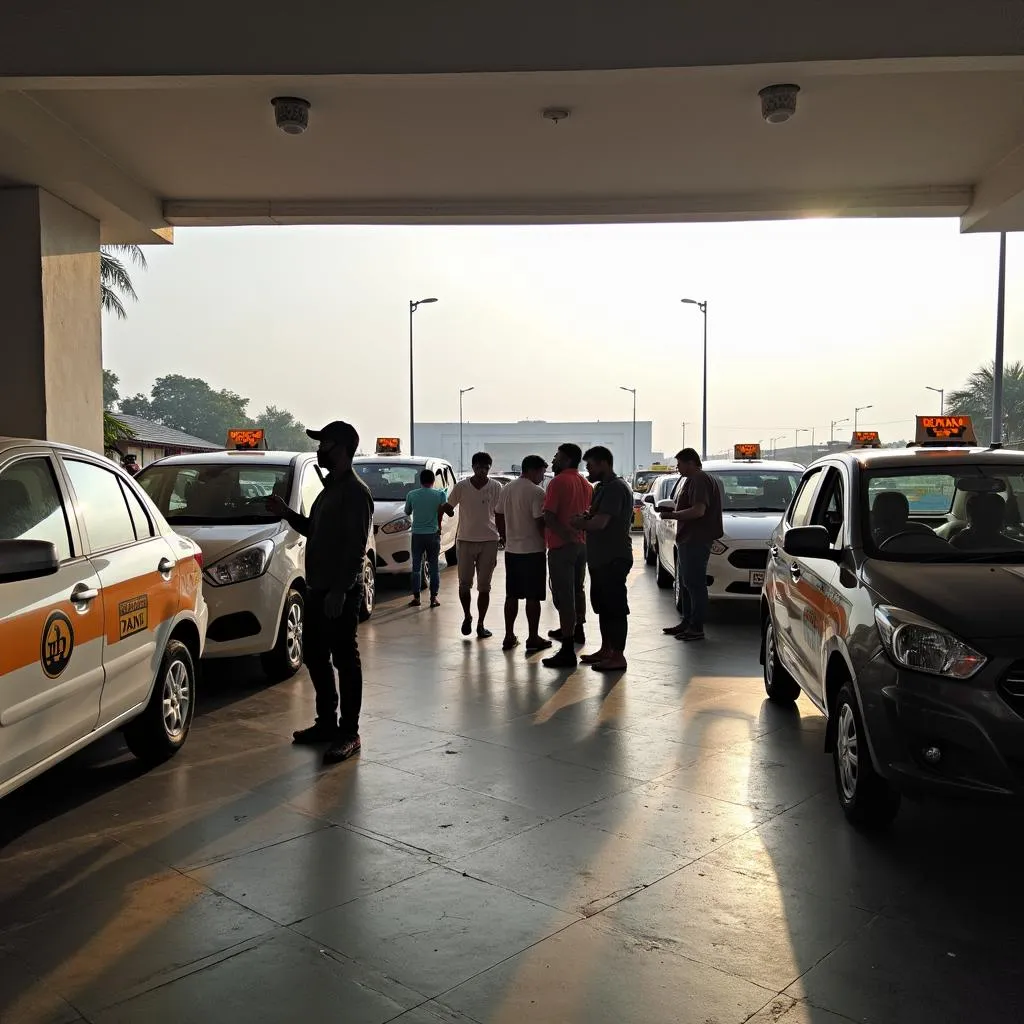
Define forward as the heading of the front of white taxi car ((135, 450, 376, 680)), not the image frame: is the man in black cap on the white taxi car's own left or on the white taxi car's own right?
on the white taxi car's own left

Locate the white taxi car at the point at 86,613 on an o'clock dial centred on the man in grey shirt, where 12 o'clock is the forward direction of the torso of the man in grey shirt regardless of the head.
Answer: The white taxi car is roughly at 10 o'clock from the man in grey shirt.

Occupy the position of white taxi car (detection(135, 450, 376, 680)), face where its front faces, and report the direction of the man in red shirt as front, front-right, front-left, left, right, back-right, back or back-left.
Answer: back-left

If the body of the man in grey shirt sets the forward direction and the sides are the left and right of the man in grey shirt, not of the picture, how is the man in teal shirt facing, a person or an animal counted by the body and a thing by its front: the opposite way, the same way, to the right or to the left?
to the right

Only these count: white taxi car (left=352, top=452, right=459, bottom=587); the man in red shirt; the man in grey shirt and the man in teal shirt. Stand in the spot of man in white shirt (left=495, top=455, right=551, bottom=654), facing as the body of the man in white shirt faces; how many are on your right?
2

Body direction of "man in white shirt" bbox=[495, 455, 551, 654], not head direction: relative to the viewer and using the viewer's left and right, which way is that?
facing away from the viewer and to the right of the viewer

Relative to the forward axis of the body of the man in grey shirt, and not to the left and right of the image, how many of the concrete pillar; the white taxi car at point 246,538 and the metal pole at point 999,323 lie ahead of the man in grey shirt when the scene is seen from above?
2

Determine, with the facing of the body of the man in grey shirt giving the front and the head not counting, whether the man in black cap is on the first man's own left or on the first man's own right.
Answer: on the first man's own left

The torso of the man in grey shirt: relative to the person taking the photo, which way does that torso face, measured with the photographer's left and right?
facing to the left of the viewer

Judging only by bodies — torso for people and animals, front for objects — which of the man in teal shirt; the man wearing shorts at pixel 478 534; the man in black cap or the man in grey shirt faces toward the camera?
the man wearing shorts

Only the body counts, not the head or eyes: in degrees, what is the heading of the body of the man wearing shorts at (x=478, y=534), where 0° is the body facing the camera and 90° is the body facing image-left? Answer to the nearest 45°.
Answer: approximately 0°

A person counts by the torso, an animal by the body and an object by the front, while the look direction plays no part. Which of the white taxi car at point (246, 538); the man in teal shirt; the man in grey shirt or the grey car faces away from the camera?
the man in teal shirt

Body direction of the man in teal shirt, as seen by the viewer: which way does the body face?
away from the camera

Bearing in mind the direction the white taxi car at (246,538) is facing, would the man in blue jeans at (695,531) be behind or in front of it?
behind

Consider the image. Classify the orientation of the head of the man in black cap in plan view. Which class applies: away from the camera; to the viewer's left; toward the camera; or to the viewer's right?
to the viewer's left
